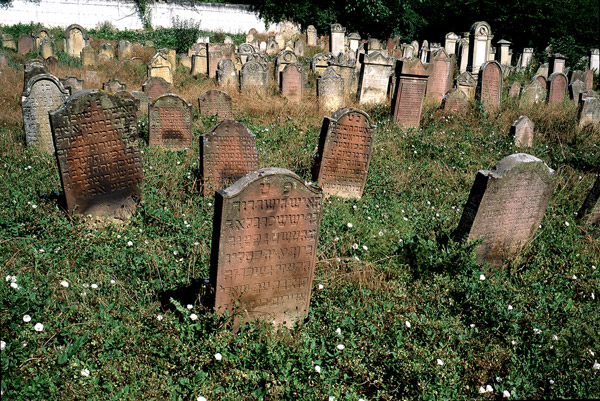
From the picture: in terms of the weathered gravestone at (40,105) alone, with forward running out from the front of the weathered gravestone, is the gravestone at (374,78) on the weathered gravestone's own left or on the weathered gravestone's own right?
on the weathered gravestone's own left

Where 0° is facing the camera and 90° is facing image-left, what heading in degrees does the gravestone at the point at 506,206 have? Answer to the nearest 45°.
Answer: approximately 315°

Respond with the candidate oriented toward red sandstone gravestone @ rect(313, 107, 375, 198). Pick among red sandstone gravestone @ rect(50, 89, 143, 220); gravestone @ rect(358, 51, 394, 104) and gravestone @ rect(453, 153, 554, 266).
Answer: gravestone @ rect(358, 51, 394, 104)

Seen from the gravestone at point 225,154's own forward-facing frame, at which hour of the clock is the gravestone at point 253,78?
the gravestone at point 253,78 is roughly at 6 o'clock from the gravestone at point 225,154.

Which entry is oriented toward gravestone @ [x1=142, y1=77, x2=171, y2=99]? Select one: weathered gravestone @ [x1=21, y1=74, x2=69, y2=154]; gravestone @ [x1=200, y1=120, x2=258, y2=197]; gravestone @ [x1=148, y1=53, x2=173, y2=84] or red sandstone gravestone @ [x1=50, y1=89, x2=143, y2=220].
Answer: gravestone @ [x1=148, y1=53, x2=173, y2=84]

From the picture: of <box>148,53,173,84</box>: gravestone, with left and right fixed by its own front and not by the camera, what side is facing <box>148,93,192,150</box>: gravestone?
front

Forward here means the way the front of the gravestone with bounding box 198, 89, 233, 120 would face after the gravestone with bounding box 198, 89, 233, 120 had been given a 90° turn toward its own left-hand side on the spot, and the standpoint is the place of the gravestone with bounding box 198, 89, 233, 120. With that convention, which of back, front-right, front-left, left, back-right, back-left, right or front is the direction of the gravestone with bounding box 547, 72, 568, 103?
front

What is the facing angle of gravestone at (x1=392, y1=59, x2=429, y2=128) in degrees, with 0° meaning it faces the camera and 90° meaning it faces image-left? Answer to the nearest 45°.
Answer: approximately 0°

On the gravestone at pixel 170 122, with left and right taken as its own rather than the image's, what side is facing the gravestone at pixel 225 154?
front

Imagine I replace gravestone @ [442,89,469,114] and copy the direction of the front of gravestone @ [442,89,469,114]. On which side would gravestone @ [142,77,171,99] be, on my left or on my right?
on my right
